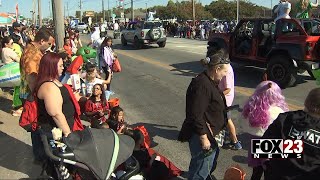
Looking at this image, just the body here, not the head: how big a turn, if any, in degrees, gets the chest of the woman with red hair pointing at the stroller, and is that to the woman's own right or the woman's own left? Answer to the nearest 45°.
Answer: approximately 90° to the woman's own right

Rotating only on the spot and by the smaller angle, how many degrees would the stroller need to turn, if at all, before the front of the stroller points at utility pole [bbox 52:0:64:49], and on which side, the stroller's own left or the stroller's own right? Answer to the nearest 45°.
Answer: approximately 90° to the stroller's own left

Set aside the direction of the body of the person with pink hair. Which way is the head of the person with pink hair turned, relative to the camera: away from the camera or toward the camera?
away from the camera

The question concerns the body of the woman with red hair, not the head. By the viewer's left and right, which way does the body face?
facing to the right of the viewer

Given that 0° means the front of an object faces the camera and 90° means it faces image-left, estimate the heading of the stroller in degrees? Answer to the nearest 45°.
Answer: approximately 270°
